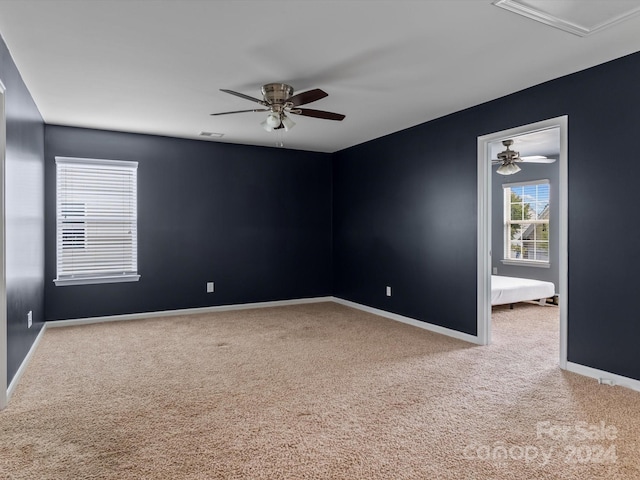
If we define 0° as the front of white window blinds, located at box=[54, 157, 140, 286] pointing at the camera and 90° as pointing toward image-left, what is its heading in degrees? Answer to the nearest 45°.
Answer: approximately 0°

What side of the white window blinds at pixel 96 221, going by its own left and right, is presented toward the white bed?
left

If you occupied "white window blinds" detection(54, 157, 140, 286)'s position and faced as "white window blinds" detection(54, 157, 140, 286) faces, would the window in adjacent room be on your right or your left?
on your left

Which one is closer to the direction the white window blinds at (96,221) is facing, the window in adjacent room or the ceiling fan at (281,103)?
the ceiling fan

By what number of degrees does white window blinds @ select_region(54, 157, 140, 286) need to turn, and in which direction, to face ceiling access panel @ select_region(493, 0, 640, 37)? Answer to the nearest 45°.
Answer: approximately 45° to its left

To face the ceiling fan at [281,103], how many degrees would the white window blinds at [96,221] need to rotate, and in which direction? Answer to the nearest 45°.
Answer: approximately 45° to its left

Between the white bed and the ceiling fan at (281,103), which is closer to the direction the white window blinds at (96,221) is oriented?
the ceiling fan
